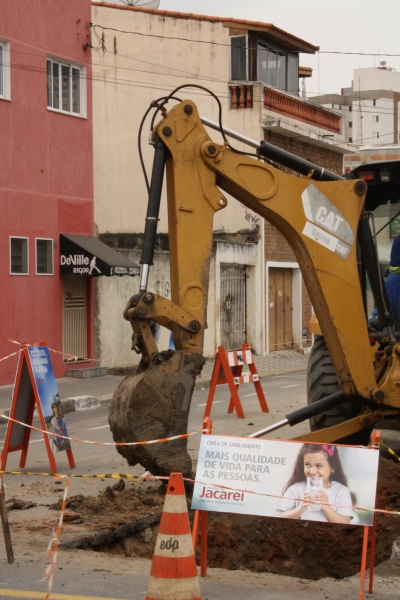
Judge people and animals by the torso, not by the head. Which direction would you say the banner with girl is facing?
toward the camera

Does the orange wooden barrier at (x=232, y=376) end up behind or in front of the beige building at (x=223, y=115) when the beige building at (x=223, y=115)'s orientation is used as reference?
in front

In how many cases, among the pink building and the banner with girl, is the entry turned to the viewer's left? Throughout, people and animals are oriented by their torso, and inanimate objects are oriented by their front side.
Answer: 0

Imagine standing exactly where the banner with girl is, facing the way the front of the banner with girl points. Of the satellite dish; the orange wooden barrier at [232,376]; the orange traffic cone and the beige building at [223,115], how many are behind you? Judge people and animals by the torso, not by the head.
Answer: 3

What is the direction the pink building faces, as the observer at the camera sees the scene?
facing the viewer and to the right of the viewer

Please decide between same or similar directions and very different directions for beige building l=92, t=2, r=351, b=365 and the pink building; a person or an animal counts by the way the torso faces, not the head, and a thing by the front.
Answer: same or similar directions

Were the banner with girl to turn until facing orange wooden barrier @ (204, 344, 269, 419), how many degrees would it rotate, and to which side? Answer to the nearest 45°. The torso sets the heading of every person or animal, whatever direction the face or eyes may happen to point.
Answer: approximately 180°

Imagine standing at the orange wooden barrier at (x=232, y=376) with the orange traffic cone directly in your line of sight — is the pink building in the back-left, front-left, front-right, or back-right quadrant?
back-right

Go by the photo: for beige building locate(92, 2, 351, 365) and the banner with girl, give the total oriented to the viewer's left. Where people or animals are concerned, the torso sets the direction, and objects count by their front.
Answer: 0

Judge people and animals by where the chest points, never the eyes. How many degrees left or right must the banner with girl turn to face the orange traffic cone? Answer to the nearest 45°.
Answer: approximately 45° to its right

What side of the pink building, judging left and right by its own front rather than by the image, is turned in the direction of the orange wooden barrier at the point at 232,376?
front

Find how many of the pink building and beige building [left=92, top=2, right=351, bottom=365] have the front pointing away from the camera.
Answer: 0
